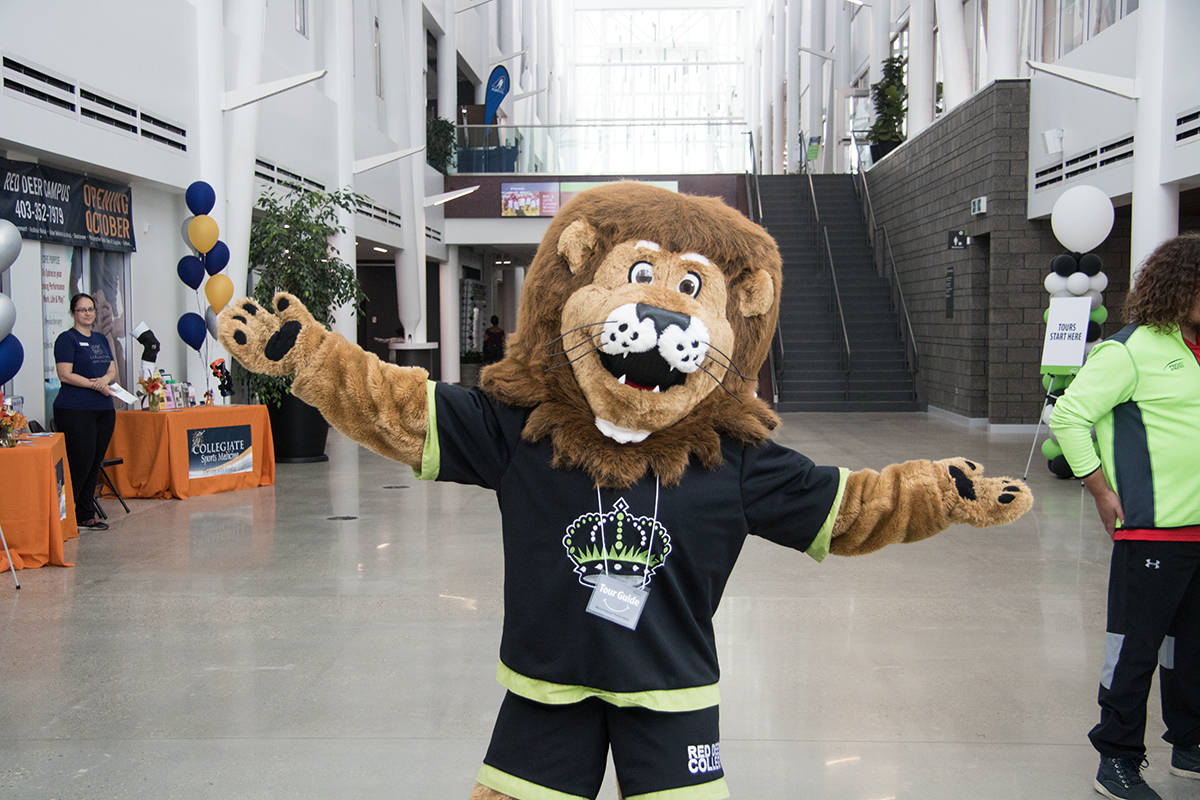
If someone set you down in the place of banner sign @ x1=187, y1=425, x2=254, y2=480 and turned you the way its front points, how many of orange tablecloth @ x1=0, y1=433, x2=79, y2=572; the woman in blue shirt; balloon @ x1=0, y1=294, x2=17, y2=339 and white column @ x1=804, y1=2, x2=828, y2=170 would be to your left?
1

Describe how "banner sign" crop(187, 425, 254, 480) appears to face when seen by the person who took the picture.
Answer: facing the viewer and to the right of the viewer

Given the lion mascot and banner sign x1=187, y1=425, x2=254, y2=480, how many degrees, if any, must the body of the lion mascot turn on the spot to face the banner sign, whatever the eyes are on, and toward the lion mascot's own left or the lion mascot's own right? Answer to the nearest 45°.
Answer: approximately 135° to the lion mascot's own right

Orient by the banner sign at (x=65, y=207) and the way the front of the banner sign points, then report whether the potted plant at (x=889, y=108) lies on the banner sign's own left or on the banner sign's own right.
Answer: on the banner sign's own left

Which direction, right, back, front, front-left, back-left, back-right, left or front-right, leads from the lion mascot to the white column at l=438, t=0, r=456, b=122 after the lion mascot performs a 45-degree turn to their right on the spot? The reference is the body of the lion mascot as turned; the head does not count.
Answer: back-right

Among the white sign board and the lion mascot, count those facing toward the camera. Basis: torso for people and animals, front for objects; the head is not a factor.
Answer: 2

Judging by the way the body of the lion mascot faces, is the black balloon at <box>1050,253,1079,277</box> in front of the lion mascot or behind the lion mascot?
behind

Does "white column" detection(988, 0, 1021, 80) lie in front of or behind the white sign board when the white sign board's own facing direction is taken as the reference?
behind

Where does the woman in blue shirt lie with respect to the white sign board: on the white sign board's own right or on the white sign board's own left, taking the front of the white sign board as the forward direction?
on the white sign board's own right
